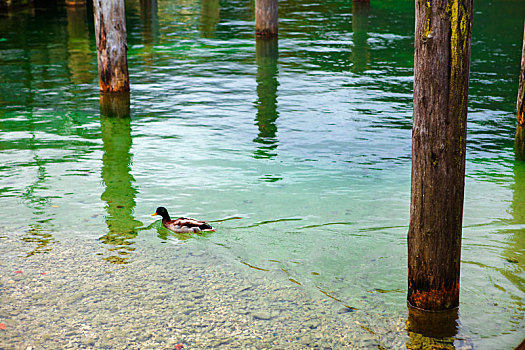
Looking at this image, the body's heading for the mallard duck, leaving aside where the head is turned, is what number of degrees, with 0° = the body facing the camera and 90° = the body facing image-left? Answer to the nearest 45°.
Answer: approximately 90°

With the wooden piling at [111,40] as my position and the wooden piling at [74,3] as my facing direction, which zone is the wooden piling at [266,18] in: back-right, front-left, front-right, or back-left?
front-right

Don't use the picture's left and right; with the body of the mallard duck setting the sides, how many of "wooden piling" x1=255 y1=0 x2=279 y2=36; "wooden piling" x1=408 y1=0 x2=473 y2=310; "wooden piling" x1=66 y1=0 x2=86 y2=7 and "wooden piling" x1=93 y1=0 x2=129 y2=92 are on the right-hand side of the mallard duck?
3

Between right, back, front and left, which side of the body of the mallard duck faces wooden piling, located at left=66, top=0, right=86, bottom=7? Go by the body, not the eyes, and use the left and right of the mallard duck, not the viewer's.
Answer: right

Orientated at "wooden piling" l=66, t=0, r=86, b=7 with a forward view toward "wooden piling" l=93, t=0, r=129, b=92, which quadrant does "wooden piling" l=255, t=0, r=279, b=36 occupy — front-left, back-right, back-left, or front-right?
front-left

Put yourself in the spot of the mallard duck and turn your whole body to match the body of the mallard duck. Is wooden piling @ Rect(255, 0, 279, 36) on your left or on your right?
on your right

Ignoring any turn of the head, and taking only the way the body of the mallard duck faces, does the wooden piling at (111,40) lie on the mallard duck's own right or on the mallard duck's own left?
on the mallard duck's own right

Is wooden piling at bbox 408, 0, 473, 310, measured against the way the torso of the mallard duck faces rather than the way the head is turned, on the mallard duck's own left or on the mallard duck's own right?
on the mallard duck's own left

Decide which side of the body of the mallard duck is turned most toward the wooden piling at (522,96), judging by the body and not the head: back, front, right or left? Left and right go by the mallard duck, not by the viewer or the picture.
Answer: back
